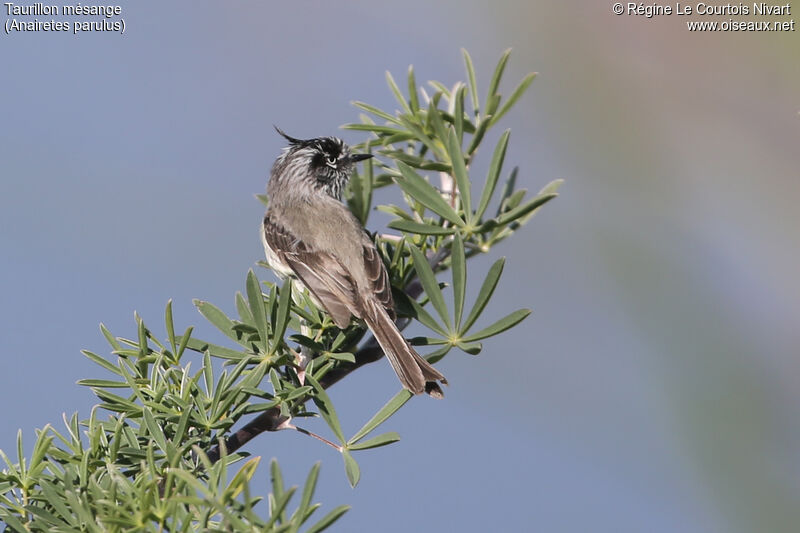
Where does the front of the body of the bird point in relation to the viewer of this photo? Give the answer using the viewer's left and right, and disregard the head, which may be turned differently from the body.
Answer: facing away from the viewer and to the left of the viewer
